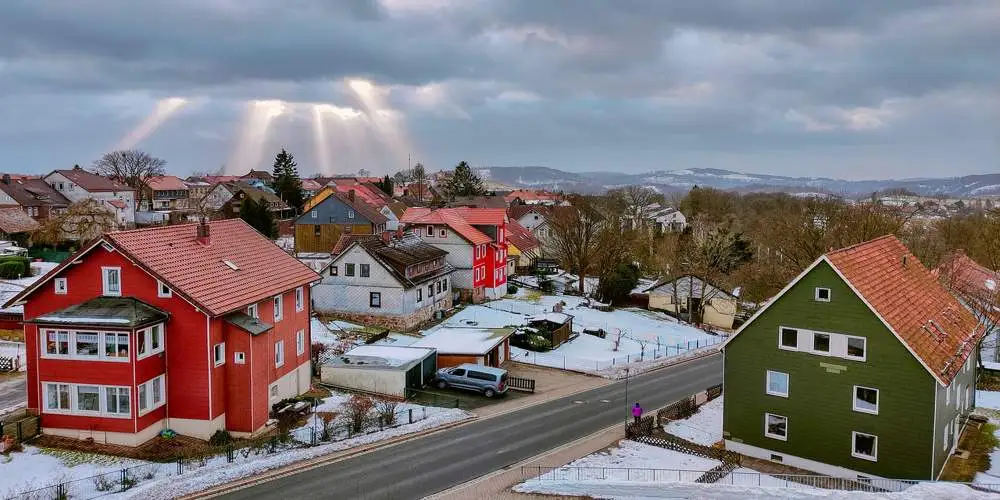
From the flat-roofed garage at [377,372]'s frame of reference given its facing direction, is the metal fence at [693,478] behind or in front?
in front

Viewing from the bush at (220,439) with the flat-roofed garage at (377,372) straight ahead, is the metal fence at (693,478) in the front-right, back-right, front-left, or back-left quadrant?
front-right

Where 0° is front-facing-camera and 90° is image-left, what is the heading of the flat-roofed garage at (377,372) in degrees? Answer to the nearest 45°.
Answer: approximately 315°

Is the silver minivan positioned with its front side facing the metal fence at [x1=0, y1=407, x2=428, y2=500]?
no

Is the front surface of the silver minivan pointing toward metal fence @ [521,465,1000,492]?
no

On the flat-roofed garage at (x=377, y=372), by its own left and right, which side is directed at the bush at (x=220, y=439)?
right

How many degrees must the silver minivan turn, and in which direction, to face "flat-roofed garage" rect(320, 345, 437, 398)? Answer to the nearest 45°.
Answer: approximately 45° to its left

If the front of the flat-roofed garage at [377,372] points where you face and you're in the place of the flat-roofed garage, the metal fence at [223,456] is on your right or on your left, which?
on your right

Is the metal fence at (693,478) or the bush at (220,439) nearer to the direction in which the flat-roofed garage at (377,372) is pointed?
the metal fence
